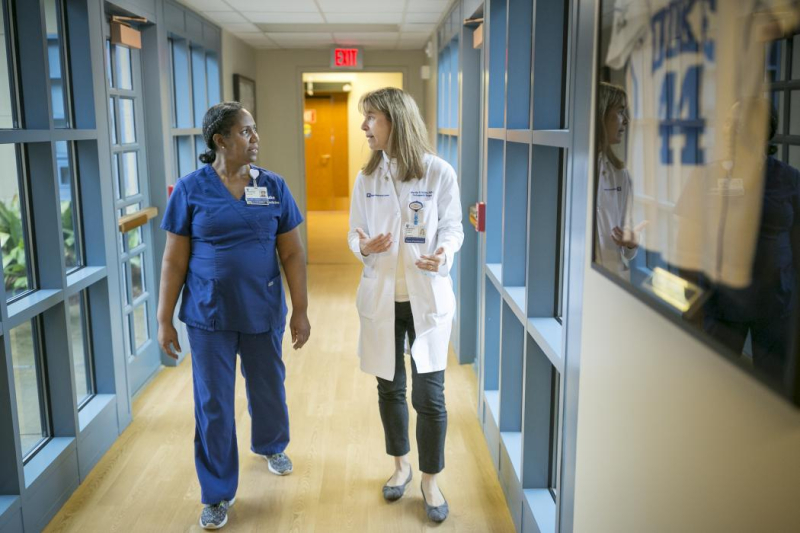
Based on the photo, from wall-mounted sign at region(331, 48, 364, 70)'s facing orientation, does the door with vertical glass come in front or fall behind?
in front

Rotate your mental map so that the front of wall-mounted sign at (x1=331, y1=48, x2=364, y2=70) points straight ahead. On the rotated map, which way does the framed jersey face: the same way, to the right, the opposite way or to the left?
to the right

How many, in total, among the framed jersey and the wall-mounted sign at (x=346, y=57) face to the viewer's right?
0

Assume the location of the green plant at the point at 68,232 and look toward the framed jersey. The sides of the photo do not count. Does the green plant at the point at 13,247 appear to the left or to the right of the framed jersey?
right

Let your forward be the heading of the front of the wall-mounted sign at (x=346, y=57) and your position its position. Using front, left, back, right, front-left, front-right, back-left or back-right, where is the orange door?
back

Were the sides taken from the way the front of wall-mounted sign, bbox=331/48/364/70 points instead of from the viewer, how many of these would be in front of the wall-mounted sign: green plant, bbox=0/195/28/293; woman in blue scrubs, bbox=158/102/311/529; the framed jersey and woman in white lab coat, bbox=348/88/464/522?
4

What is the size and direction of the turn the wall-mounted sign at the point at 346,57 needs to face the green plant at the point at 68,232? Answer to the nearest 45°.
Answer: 0° — it already faces it

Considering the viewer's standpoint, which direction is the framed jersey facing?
facing the viewer and to the left of the viewer

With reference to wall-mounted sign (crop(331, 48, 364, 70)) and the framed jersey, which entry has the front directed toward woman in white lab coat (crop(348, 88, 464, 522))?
the wall-mounted sign

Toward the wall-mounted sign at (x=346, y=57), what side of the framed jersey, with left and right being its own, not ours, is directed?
right

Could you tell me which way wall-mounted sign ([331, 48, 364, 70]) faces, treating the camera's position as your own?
facing the viewer

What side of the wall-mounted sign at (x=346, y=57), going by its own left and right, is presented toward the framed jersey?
front

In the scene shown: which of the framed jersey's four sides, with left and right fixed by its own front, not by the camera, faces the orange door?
right

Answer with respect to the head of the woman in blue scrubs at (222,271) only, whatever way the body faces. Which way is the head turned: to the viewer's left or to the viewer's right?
to the viewer's right

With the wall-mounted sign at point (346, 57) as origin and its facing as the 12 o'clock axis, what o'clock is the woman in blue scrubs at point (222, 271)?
The woman in blue scrubs is roughly at 12 o'clock from the wall-mounted sign.

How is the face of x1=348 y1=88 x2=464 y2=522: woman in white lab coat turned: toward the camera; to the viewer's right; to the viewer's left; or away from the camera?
to the viewer's left

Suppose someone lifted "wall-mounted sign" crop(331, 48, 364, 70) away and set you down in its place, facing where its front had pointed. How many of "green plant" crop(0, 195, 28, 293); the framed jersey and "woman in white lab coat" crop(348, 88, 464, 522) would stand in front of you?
3
